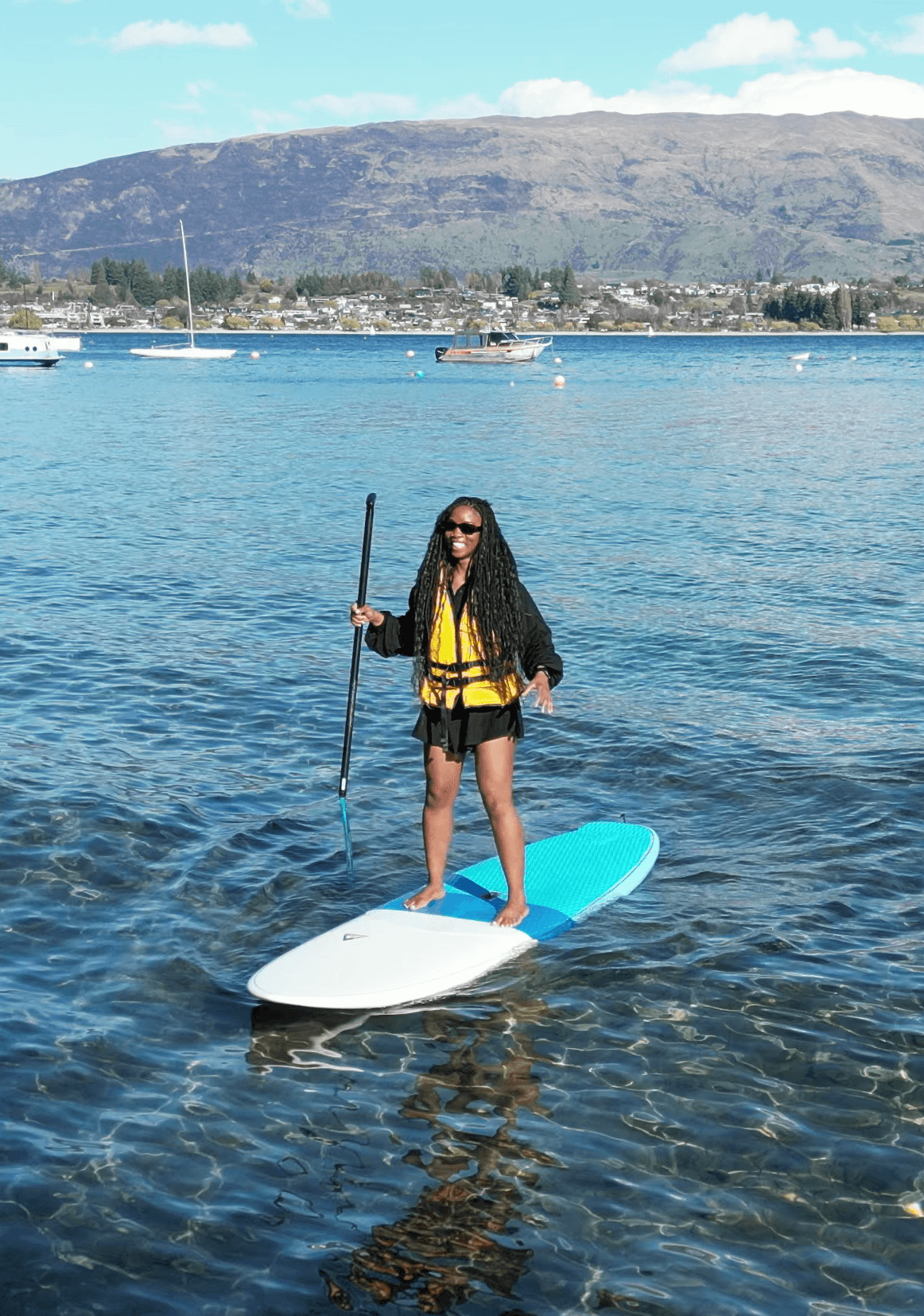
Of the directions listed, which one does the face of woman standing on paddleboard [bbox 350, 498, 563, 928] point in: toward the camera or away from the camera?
toward the camera

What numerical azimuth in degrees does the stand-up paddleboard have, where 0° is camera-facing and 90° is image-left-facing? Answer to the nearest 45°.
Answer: approximately 45°
